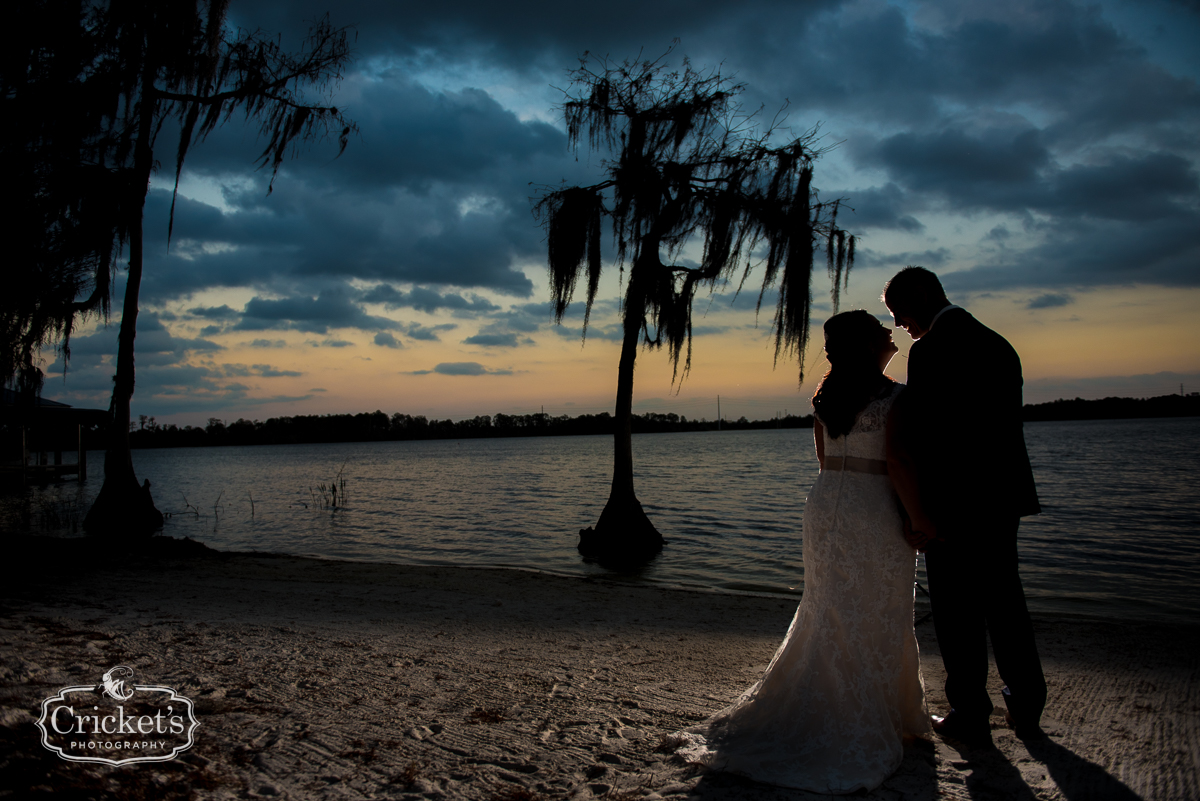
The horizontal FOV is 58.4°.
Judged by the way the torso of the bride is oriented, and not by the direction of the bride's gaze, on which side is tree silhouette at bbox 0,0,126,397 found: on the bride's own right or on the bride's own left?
on the bride's own left

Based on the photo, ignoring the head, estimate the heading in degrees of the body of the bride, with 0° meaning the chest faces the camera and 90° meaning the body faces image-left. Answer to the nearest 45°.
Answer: approximately 225°

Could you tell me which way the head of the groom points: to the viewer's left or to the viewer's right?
to the viewer's left
